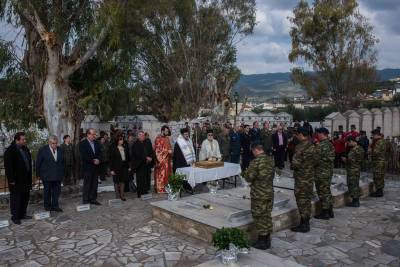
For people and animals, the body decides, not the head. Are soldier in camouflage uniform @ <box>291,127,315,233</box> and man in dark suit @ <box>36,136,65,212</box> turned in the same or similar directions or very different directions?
very different directions

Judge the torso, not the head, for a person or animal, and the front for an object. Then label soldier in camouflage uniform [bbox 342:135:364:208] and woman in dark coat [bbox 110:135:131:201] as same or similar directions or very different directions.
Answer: very different directions

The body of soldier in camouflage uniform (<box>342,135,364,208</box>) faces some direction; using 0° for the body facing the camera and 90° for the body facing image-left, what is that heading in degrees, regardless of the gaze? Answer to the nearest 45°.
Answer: approximately 90°

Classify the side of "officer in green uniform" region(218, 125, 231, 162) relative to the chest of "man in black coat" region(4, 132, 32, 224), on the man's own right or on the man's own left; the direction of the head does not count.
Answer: on the man's own left

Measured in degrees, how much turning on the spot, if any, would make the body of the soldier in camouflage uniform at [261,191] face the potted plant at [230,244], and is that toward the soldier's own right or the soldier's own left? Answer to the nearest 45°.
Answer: approximately 135° to the soldier's own left

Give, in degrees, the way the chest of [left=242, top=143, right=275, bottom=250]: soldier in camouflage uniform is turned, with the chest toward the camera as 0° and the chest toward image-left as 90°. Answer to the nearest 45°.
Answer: approximately 135°

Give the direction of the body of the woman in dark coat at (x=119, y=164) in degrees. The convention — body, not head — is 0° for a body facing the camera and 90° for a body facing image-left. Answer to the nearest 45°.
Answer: approximately 315°

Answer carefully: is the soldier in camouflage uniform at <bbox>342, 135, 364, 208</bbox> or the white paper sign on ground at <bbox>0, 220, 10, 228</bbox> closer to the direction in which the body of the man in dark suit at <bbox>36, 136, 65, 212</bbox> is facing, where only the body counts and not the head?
the soldier in camouflage uniform

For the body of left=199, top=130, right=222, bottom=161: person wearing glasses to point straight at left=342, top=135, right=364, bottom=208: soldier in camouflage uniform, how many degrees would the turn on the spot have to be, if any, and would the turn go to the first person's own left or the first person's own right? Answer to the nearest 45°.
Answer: approximately 45° to the first person's own left

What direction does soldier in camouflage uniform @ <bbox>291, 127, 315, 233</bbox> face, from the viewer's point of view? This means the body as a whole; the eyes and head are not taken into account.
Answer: to the viewer's left

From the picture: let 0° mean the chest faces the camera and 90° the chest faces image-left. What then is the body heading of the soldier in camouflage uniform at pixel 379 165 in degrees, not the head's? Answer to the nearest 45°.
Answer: approximately 90°

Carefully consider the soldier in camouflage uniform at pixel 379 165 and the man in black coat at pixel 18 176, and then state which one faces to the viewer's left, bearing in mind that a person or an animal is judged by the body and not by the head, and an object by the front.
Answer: the soldier in camouflage uniform

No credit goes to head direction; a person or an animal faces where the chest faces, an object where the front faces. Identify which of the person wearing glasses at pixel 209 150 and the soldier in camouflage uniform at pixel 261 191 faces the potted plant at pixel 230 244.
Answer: the person wearing glasses

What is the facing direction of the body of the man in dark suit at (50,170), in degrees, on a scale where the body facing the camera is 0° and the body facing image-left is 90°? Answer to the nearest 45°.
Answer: approximately 315°

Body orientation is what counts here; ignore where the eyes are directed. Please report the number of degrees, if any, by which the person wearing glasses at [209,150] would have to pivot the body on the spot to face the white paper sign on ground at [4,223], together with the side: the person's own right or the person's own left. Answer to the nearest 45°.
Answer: approximately 45° to the person's own right
